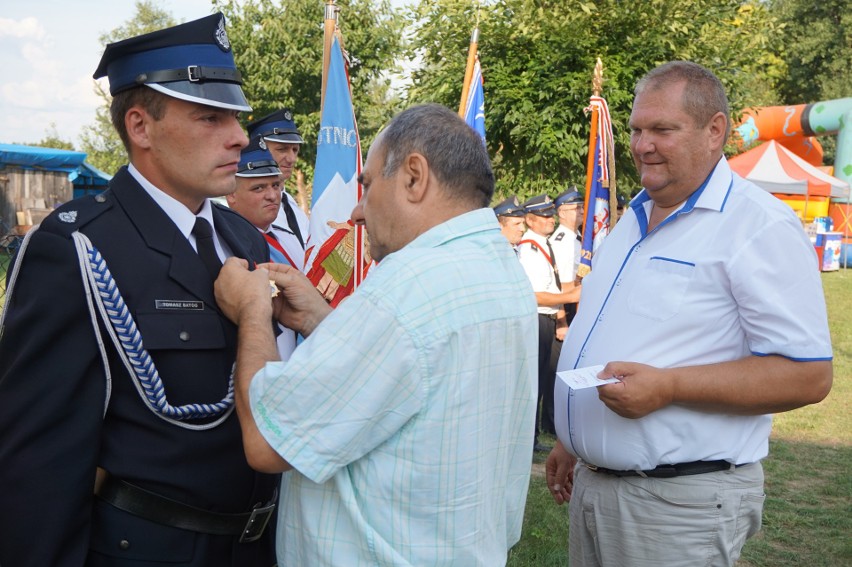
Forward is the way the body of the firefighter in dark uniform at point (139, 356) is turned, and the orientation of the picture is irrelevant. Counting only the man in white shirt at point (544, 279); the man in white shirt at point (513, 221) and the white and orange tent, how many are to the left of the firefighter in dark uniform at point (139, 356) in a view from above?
3

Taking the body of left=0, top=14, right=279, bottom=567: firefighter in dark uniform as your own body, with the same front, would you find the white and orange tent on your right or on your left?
on your left

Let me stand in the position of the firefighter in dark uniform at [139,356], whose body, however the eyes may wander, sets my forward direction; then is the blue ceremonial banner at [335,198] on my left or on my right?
on my left

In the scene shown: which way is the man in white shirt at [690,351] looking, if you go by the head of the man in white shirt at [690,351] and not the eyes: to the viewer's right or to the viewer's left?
to the viewer's left

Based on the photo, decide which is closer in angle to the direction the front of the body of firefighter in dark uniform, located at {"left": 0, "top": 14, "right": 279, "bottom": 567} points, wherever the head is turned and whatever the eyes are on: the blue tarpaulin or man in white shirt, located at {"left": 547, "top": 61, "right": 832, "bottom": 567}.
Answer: the man in white shirt

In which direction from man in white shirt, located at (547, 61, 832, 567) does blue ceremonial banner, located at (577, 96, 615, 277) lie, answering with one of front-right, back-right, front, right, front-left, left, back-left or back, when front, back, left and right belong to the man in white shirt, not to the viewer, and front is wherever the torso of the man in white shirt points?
back-right

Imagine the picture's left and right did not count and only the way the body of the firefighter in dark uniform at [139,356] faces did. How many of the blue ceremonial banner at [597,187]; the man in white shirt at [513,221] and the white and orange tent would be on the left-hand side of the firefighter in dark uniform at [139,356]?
3

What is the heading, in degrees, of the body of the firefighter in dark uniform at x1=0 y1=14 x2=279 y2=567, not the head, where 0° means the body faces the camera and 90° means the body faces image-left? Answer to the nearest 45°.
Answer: approximately 315°

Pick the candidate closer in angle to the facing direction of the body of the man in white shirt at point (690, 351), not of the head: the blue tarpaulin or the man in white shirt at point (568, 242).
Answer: the blue tarpaulin

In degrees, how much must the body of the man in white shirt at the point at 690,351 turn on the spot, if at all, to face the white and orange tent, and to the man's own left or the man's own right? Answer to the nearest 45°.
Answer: approximately 135° to the man's own right

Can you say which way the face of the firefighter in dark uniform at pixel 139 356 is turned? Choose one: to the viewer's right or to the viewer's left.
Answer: to the viewer's right

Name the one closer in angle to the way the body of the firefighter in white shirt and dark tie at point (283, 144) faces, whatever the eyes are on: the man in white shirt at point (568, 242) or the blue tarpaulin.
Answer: the man in white shirt

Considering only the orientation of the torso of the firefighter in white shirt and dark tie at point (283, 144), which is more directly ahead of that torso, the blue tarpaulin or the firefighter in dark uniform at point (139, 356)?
the firefighter in dark uniform

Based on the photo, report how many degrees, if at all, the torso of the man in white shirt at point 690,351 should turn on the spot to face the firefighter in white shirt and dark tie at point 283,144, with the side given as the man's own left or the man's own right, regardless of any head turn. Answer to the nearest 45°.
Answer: approximately 90° to the man's own right

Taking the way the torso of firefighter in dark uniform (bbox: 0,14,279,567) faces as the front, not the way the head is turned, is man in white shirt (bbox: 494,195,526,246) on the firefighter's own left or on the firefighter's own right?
on the firefighter's own left

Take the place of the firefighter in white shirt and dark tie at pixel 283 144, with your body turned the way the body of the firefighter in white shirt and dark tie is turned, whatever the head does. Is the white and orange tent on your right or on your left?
on your left
